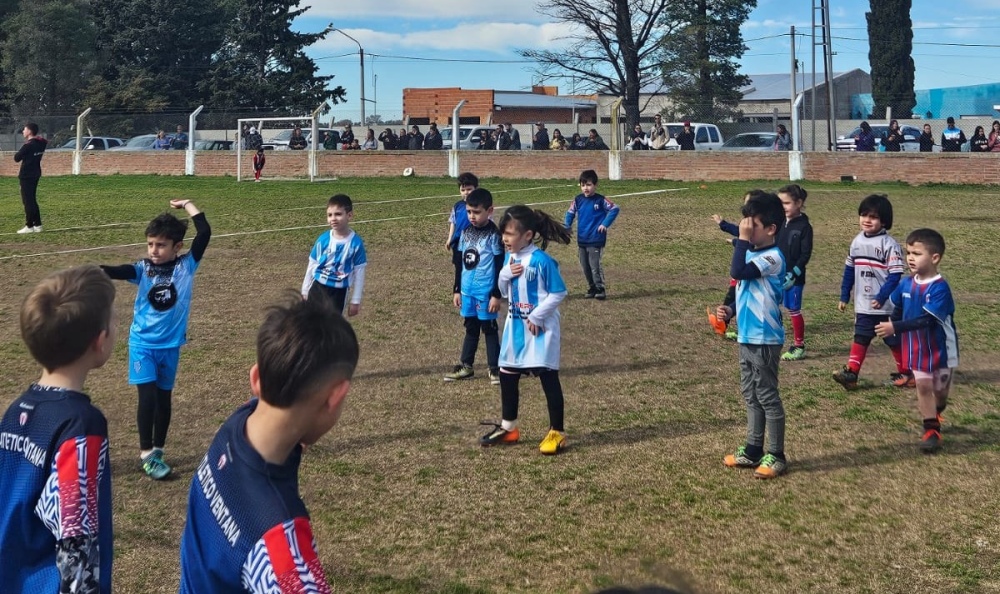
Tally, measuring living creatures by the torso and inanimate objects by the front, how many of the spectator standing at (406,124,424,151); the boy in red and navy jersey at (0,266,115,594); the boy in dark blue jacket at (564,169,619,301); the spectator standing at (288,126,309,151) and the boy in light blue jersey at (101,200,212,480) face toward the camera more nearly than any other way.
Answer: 4

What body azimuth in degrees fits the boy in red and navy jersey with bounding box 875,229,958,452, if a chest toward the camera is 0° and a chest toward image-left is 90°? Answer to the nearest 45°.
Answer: approximately 45°

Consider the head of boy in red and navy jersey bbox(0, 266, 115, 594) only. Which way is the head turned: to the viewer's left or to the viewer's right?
to the viewer's right

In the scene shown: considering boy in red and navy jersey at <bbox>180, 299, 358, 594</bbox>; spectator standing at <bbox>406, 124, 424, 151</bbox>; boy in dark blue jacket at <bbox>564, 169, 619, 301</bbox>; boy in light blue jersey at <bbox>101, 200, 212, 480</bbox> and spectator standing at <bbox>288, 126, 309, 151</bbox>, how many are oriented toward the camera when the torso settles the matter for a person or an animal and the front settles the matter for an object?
4

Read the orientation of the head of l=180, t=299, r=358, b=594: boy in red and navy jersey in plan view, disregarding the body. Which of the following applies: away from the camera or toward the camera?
away from the camera

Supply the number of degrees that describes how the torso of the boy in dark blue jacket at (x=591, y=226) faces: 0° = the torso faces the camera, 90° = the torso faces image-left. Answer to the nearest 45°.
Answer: approximately 0°

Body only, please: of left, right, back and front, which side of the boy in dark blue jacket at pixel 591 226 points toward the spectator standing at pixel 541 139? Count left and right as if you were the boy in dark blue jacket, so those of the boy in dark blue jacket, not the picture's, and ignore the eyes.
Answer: back
